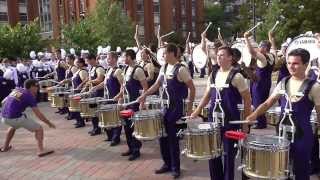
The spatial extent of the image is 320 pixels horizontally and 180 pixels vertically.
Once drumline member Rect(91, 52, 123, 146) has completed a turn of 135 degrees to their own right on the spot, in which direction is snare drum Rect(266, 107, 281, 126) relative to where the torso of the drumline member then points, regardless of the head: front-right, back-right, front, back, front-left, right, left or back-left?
back-right

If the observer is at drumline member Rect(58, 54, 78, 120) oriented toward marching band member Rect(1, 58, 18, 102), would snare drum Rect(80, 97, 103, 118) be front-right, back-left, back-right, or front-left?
back-left

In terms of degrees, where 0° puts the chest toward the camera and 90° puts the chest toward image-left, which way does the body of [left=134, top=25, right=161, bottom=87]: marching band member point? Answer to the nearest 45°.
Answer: approximately 45°

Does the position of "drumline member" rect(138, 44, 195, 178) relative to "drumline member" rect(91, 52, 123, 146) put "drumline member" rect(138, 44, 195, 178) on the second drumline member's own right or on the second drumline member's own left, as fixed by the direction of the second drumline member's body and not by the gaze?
on the second drumline member's own left

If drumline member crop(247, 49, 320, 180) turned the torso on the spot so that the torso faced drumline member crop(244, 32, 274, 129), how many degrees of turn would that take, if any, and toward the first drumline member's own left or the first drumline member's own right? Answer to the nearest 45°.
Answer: approximately 135° to the first drumline member's own right

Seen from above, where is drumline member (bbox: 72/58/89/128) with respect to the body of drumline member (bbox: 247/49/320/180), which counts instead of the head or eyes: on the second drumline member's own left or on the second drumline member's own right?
on the second drumline member's own right

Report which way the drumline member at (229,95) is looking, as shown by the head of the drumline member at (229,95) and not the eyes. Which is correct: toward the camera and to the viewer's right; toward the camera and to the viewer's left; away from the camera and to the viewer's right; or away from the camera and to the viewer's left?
toward the camera and to the viewer's left
